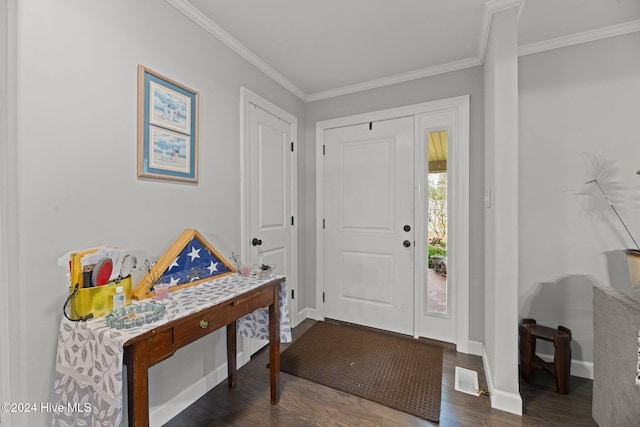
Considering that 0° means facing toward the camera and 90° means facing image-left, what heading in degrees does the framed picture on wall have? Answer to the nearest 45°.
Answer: approximately 315°

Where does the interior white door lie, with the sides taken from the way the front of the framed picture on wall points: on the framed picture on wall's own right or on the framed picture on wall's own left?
on the framed picture on wall's own left

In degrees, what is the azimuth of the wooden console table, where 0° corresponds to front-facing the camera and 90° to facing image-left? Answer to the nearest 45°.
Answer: approximately 315°

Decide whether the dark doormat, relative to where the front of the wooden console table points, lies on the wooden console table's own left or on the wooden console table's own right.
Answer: on the wooden console table's own left
